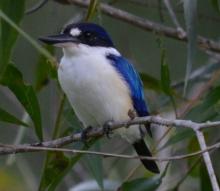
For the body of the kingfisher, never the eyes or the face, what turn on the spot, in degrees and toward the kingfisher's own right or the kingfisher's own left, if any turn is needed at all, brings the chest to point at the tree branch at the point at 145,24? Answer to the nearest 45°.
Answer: approximately 180°

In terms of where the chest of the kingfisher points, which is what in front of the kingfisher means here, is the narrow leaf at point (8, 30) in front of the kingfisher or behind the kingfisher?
in front

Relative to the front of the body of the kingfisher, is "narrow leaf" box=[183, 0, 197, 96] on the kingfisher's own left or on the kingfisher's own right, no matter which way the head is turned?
on the kingfisher's own left

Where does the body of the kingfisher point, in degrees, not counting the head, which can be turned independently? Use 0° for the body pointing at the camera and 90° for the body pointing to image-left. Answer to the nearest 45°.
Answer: approximately 45°

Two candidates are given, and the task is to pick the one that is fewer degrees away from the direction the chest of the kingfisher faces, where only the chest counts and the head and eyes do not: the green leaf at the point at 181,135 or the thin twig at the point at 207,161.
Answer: the thin twig
